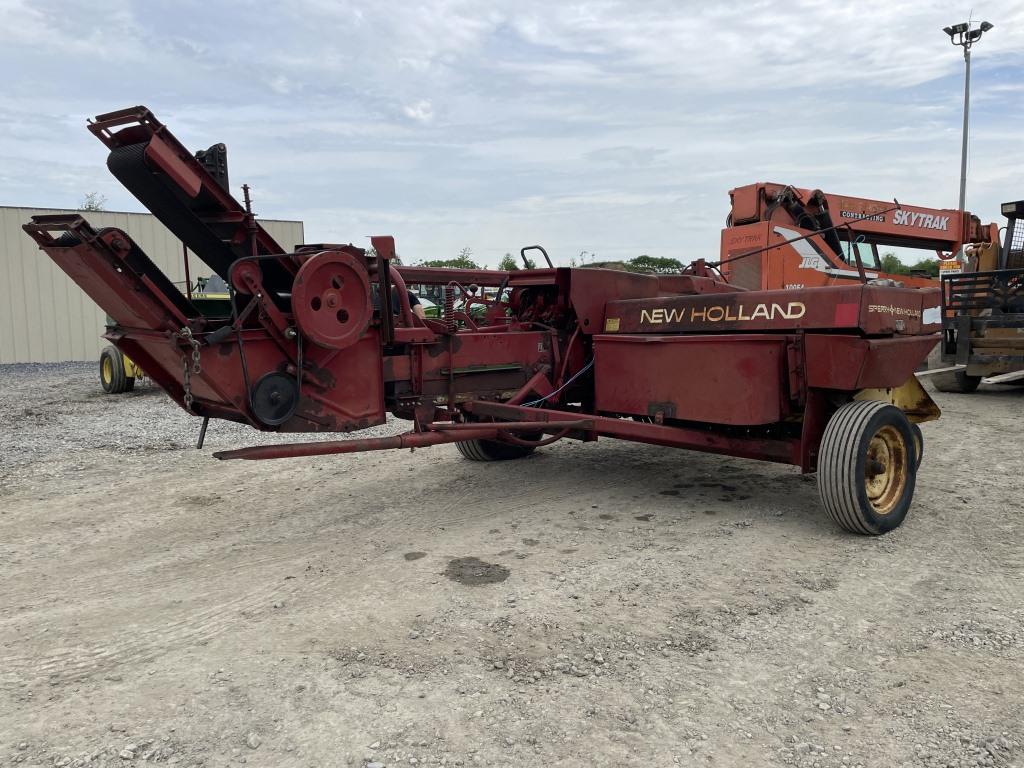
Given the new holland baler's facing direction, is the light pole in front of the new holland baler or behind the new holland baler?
in front
